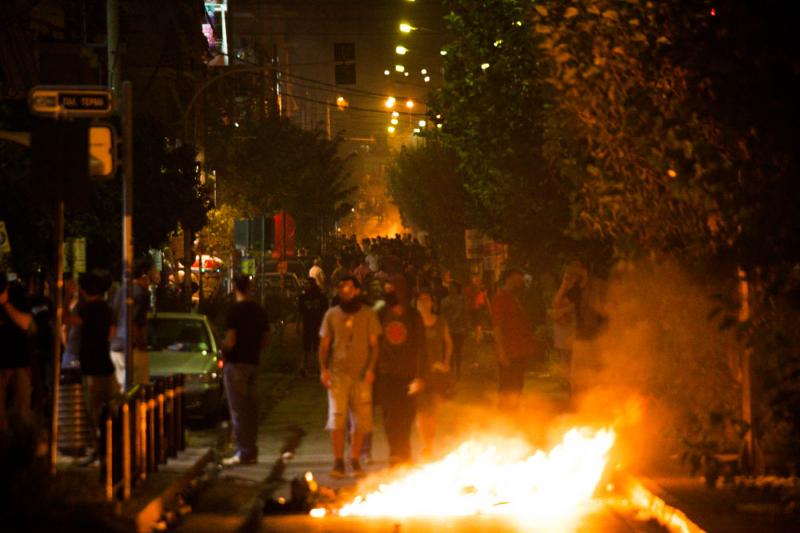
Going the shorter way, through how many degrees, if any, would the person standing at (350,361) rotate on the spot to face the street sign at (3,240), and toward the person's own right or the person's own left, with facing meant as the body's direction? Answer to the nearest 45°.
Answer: approximately 135° to the person's own right

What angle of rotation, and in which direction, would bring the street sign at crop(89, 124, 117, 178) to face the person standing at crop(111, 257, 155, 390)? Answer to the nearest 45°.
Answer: approximately 180°
